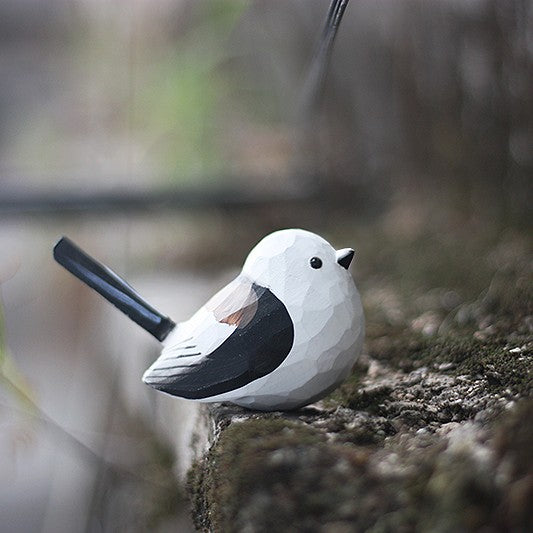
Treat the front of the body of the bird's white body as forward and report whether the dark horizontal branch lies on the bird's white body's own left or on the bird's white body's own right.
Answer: on the bird's white body's own left

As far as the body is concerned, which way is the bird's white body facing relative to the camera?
to the viewer's right
